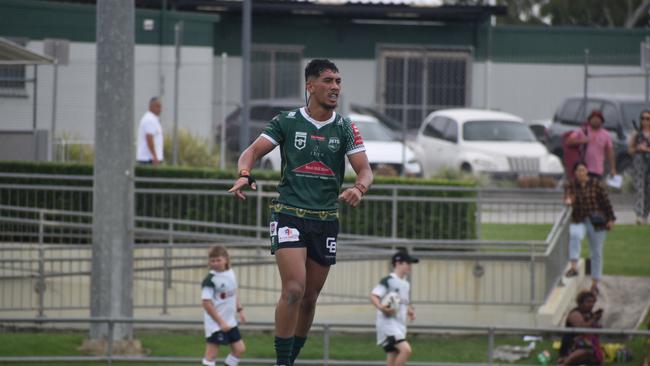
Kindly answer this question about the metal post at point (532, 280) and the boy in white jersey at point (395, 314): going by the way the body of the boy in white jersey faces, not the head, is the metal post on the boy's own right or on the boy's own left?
on the boy's own left

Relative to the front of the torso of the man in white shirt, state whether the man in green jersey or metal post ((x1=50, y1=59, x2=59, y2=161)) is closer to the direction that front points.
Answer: the man in green jersey

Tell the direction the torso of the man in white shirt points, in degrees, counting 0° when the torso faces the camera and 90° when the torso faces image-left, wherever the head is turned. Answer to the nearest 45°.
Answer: approximately 270°

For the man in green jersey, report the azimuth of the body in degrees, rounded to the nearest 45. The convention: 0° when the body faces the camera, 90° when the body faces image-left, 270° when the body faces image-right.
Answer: approximately 315°
